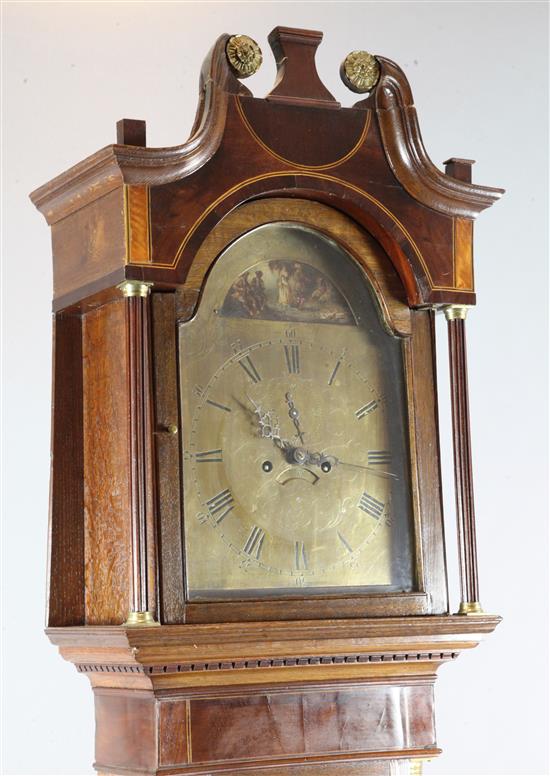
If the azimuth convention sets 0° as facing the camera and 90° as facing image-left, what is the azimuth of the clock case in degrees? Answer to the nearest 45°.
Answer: approximately 315°
